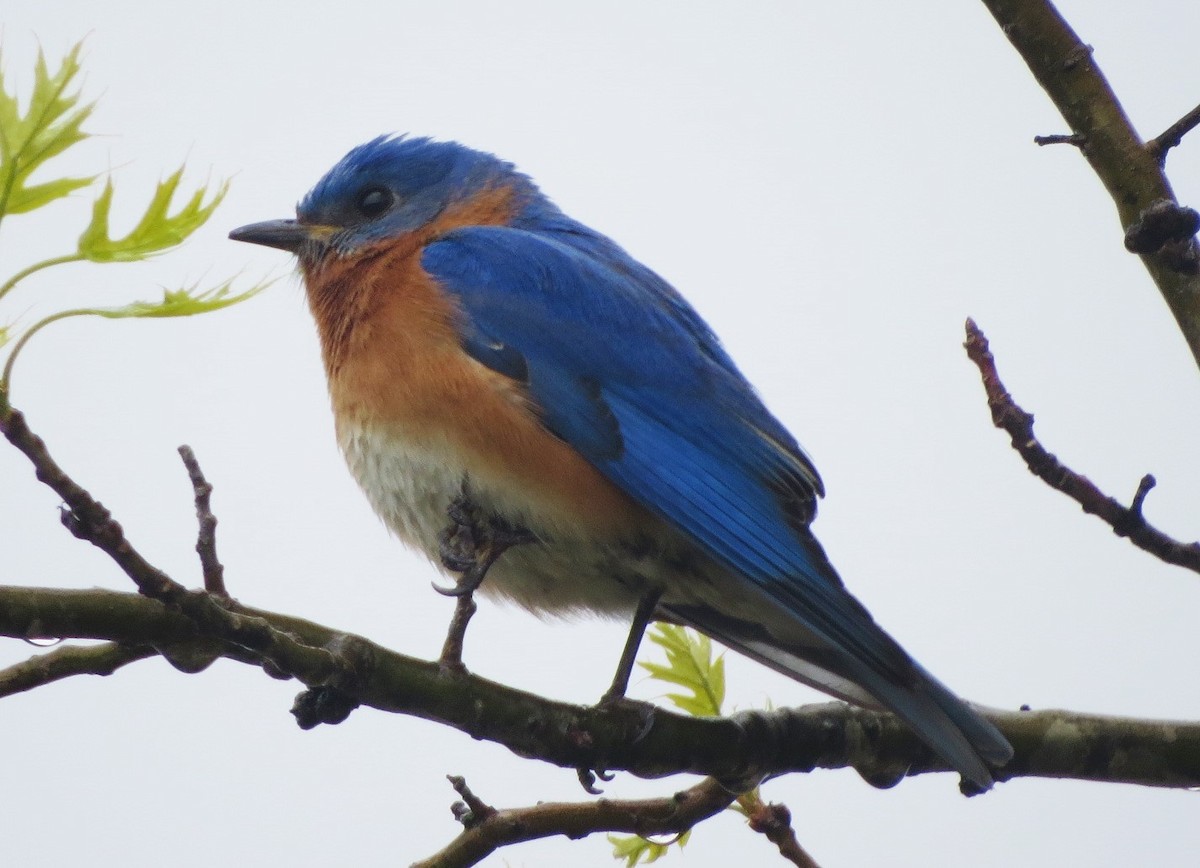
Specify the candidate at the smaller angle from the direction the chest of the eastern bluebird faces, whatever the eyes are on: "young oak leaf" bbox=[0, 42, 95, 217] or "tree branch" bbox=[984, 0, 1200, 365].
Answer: the young oak leaf

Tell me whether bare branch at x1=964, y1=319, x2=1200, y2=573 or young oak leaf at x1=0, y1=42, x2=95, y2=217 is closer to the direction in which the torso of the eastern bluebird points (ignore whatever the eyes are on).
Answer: the young oak leaf

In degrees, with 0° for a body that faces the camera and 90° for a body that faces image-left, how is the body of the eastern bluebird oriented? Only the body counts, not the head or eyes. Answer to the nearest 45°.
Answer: approximately 90°

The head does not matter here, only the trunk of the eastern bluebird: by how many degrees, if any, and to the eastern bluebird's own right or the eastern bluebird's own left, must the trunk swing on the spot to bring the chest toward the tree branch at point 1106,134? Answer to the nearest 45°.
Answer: approximately 135° to the eastern bluebird's own left

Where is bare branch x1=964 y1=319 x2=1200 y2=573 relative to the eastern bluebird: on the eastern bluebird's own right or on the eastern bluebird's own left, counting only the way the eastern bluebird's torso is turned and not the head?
on the eastern bluebird's own left
